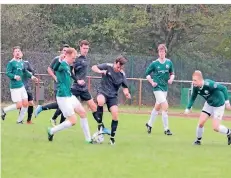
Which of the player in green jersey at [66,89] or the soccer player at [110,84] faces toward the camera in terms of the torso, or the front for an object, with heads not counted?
the soccer player

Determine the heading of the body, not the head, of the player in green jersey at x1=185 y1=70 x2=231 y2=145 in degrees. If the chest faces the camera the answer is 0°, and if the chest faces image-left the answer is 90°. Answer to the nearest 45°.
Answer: approximately 45°

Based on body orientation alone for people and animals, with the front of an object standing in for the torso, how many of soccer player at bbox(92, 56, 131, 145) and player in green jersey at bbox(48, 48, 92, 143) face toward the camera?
1

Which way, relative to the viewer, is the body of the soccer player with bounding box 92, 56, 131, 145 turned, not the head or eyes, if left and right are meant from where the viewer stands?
facing the viewer

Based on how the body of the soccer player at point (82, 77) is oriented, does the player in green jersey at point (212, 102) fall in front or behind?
in front

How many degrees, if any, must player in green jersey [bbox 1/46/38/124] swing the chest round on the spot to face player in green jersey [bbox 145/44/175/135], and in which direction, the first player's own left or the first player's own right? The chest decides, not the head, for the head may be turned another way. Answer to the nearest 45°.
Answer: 0° — they already face them

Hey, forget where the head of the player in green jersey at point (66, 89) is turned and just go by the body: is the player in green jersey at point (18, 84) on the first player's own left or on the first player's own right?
on the first player's own left

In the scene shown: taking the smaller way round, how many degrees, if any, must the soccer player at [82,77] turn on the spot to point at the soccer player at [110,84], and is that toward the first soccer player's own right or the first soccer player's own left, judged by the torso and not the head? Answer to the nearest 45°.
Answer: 0° — they already face them

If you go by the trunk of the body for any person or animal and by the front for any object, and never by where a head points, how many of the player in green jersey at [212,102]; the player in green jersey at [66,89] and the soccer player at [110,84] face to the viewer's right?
1

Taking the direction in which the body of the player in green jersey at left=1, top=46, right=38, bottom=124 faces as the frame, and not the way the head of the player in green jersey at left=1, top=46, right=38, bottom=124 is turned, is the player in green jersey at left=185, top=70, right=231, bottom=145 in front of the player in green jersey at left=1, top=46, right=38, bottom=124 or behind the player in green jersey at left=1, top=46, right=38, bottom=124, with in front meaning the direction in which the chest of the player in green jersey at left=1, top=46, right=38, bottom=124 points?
in front

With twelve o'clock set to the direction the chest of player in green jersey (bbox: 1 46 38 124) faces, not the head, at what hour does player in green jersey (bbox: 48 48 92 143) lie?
player in green jersey (bbox: 48 48 92 143) is roughly at 1 o'clock from player in green jersey (bbox: 1 46 38 124).

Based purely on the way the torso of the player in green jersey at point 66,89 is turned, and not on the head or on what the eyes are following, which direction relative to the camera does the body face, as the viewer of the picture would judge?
to the viewer's right

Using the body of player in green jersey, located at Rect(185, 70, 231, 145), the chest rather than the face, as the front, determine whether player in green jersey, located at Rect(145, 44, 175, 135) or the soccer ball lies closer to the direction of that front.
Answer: the soccer ball
